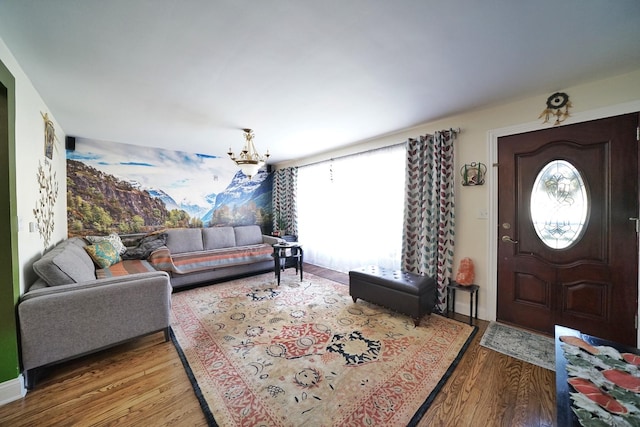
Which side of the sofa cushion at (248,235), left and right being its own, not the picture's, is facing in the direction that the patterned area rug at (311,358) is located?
front

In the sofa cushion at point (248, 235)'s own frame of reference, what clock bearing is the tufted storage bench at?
The tufted storage bench is roughly at 11 o'clock from the sofa cushion.

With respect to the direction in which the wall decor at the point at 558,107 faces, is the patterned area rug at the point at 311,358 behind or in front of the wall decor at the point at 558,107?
in front

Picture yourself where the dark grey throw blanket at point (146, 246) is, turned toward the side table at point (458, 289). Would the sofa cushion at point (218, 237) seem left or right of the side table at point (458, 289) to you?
left

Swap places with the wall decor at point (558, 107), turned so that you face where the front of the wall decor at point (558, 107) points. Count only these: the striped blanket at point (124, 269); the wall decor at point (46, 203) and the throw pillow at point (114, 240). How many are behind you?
0

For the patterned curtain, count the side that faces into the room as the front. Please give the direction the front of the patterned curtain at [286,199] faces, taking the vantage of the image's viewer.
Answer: facing the viewer and to the left of the viewer

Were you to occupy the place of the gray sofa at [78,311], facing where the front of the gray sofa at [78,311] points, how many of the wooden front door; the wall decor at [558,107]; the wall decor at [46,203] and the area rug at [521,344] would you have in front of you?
3

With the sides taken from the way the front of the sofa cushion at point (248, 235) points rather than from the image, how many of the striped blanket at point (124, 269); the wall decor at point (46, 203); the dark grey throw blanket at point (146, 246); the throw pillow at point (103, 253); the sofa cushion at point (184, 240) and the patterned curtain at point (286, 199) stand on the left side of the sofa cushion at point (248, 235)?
1

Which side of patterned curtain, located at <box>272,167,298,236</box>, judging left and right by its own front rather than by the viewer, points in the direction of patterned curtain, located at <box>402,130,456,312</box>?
left

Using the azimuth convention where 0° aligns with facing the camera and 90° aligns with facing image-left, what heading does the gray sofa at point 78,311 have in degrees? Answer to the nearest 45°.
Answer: approximately 315°

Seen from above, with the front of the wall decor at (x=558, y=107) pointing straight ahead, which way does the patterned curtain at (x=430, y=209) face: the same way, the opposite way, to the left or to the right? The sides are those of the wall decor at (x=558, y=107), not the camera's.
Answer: the same way

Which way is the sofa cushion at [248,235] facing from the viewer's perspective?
toward the camera
